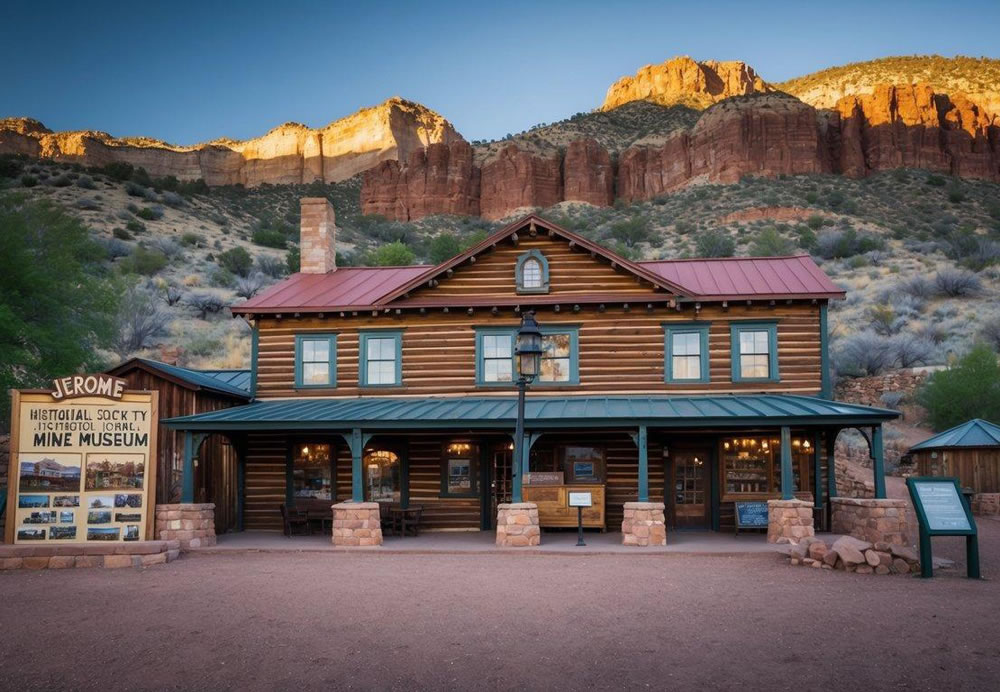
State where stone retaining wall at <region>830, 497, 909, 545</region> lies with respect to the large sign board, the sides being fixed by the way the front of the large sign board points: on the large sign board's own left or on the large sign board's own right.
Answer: on the large sign board's own left

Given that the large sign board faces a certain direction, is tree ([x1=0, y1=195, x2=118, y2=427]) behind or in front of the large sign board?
behind

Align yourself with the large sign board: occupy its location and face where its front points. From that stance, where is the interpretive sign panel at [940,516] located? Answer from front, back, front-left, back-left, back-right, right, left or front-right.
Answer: front-left

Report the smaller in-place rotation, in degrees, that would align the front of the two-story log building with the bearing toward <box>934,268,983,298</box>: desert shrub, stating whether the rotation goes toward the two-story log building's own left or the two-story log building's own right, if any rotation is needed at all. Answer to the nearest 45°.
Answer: approximately 135° to the two-story log building's own left

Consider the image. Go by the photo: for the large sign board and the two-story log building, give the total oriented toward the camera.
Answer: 2

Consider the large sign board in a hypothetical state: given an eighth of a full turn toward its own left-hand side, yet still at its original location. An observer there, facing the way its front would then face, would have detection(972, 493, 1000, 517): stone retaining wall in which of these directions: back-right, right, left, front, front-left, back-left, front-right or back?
front-left

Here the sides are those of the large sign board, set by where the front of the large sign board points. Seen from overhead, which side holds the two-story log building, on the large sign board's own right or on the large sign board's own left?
on the large sign board's own left
